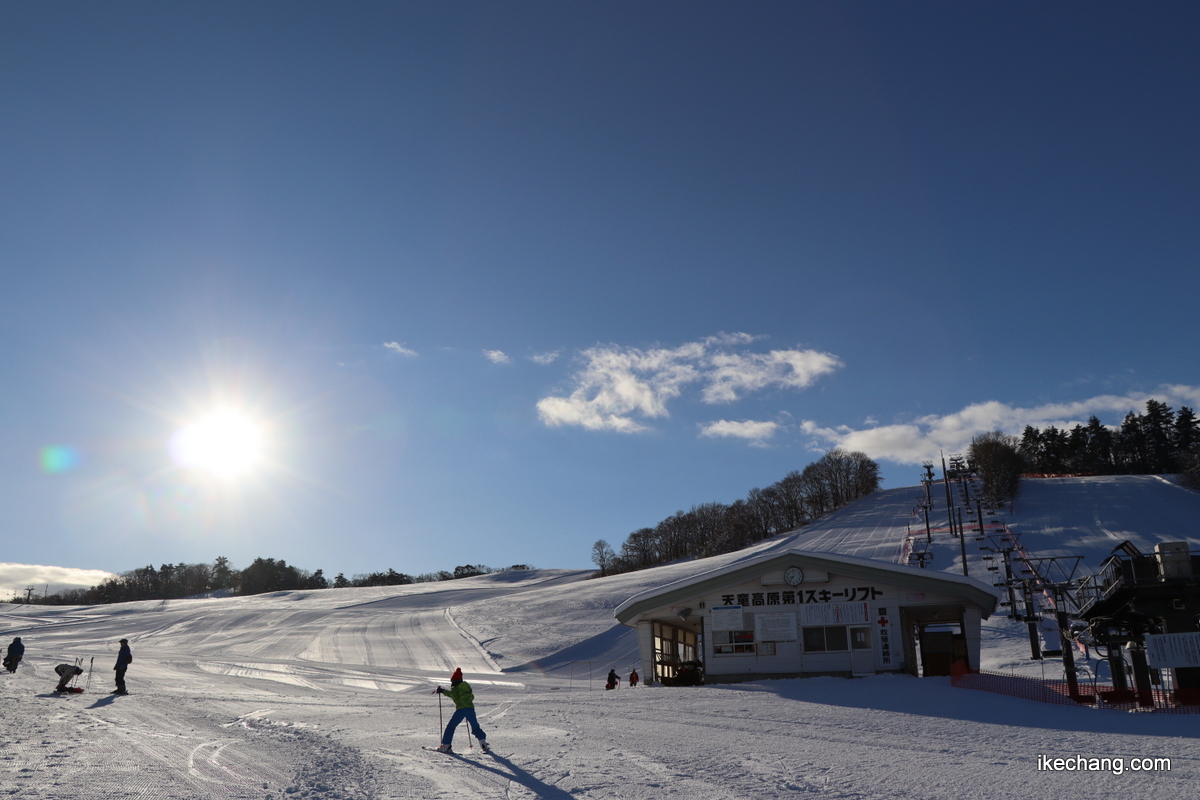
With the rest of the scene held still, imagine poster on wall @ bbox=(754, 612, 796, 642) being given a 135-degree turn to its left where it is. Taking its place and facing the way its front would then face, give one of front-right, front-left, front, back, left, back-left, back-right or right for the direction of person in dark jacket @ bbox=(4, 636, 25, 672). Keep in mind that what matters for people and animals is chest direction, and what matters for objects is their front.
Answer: back-left

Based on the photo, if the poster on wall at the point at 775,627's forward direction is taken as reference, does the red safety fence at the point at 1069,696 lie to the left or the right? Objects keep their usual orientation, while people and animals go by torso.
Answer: on its left

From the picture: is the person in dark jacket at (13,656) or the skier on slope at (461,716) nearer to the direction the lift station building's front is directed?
the skier on slope

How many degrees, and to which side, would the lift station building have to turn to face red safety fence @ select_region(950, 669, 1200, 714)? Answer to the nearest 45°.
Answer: approximately 45° to its left

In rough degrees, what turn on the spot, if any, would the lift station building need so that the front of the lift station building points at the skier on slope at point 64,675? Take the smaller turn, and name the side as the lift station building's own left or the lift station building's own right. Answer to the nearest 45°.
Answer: approximately 45° to the lift station building's own right

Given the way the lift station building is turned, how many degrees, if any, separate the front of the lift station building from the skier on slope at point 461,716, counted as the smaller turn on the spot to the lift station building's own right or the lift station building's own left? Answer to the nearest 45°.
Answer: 0° — it already faces them

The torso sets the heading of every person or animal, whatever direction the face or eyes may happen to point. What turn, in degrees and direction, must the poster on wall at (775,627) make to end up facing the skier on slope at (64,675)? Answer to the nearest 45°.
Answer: approximately 45° to its right

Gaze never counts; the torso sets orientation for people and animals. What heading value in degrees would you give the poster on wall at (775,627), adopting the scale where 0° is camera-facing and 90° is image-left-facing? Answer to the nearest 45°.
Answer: approximately 0°

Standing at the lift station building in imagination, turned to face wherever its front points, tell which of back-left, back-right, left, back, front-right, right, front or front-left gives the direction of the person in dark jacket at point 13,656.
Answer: right

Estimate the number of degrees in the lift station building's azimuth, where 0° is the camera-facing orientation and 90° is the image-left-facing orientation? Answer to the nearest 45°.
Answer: approximately 0°
